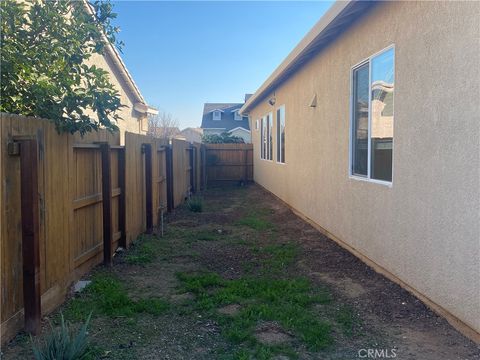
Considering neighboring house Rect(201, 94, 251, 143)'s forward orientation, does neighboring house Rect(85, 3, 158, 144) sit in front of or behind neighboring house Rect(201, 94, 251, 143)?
in front

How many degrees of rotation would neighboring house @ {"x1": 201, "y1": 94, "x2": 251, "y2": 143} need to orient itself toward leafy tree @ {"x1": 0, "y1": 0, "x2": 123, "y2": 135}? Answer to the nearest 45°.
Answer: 0° — it already faces it

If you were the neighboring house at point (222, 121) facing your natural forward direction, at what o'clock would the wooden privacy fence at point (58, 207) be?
The wooden privacy fence is roughly at 12 o'clock from the neighboring house.

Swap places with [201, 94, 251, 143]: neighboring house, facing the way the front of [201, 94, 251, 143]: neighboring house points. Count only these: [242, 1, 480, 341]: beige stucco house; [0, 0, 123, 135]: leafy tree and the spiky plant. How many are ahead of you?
3

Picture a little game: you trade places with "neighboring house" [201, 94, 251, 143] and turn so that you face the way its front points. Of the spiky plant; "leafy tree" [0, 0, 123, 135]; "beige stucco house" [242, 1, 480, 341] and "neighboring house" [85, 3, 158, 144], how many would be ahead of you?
4

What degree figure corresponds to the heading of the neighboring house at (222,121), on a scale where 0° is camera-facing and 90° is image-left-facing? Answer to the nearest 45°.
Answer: approximately 0°

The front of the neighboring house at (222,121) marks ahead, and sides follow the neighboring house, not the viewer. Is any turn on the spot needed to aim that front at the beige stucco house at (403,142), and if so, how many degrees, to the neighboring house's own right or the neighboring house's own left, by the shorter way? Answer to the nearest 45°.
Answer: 0° — it already faces it

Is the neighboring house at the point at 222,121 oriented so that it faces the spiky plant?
yes

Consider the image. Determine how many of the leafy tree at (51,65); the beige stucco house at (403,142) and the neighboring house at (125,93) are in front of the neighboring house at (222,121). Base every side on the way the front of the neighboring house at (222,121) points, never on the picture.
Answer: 3
